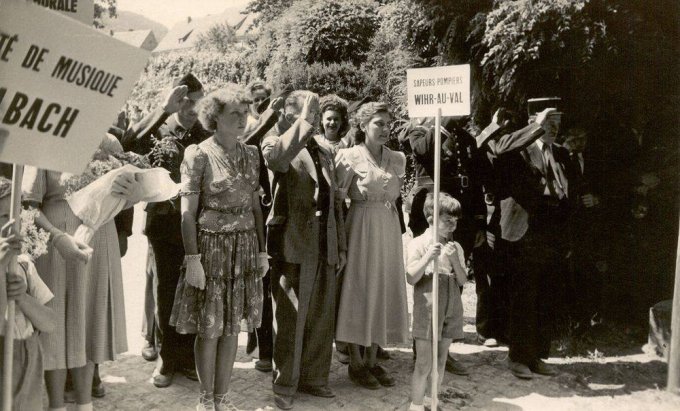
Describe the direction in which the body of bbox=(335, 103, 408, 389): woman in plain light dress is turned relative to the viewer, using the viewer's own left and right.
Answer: facing the viewer and to the right of the viewer

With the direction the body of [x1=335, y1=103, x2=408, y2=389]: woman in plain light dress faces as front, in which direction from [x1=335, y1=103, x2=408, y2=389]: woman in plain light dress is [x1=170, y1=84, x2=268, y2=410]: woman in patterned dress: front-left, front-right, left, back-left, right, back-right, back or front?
right

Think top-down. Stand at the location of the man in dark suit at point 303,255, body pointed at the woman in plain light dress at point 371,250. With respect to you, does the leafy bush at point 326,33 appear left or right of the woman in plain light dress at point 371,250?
left

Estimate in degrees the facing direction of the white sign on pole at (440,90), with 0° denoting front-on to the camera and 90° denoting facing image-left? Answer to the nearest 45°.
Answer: approximately 0°

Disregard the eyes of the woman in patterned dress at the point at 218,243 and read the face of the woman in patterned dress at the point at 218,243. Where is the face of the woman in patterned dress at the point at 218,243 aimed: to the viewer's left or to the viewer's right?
to the viewer's right

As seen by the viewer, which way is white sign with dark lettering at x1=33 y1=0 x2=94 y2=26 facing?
toward the camera

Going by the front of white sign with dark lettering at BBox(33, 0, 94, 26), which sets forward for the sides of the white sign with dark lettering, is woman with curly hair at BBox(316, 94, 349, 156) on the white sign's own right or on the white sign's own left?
on the white sign's own left

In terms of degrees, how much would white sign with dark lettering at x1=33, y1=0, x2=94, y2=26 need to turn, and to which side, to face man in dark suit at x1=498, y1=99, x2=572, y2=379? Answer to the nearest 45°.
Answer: approximately 90° to its left

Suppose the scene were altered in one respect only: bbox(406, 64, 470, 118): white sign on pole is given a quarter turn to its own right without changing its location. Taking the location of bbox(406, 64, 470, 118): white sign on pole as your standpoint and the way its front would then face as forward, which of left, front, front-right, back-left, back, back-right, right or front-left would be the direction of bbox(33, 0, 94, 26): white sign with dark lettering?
front-left
